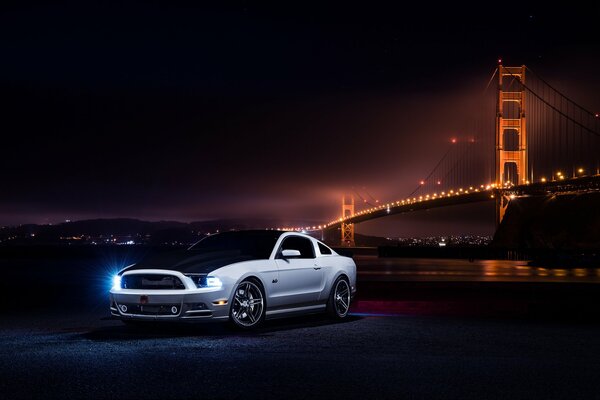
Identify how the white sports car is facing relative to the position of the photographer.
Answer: facing the viewer and to the left of the viewer
